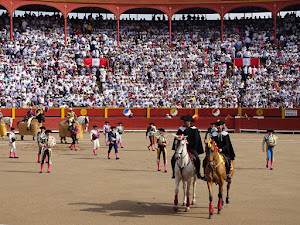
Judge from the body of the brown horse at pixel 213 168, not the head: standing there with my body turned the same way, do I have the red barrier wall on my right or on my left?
on my right

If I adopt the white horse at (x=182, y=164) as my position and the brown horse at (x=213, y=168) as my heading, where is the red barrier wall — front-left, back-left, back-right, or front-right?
back-left

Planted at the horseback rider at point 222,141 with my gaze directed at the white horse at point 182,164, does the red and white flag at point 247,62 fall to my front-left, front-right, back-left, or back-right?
back-right

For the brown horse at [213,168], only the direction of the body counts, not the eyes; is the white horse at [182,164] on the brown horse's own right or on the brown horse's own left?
on the brown horse's own right

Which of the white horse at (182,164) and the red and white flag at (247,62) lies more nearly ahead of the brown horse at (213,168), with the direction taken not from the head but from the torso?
the white horse
